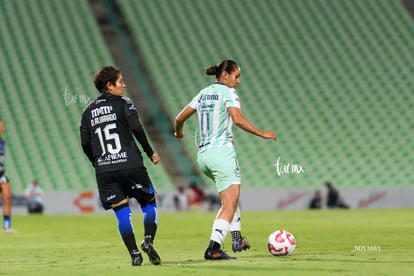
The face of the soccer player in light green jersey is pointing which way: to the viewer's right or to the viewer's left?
to the viewer's right

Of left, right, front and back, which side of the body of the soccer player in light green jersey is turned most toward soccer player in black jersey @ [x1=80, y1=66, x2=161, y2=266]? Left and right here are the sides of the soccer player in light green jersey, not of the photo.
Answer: back
